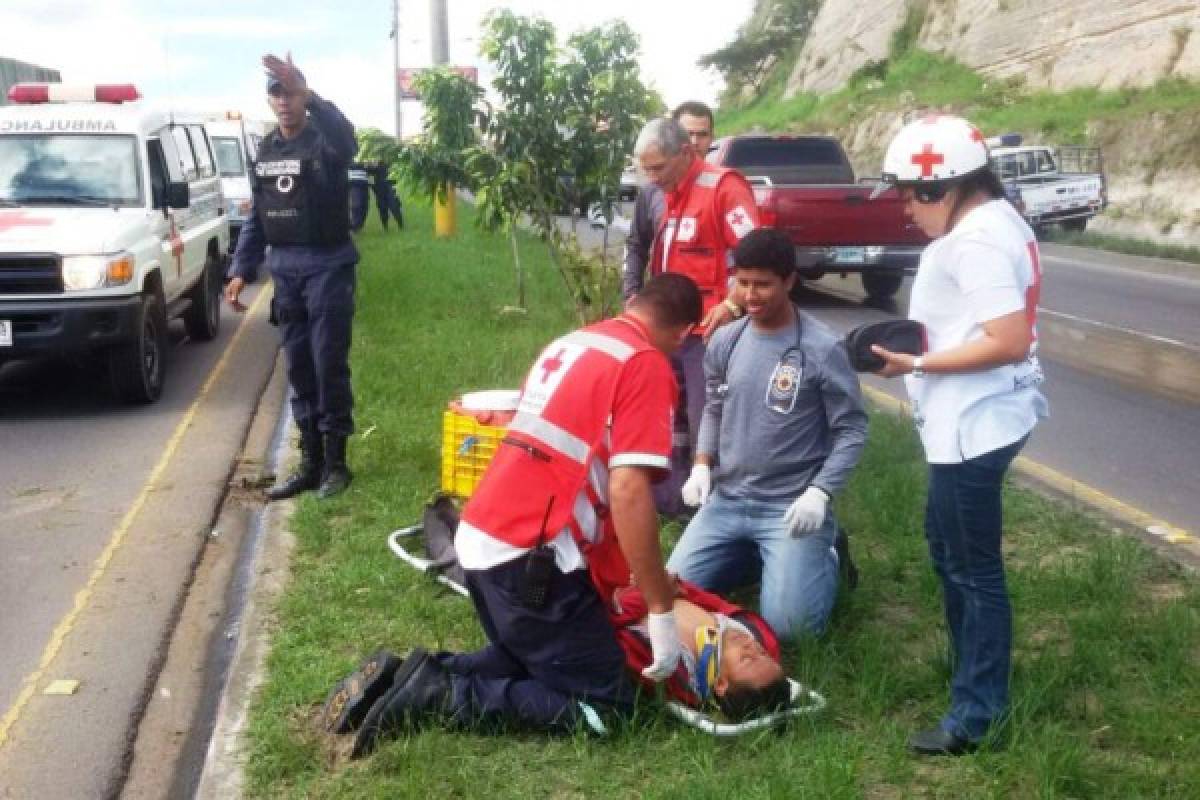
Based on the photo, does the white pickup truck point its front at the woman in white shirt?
no

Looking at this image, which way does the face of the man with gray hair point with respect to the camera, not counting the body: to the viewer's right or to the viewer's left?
to the viewer's left

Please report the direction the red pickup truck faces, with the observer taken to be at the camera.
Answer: facing away from the viewer and to the left of the viewer

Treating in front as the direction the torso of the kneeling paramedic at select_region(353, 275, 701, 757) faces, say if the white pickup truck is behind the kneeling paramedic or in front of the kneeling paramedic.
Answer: in front

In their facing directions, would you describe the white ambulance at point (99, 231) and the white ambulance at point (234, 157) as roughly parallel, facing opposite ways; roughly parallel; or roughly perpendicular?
roughly parallel

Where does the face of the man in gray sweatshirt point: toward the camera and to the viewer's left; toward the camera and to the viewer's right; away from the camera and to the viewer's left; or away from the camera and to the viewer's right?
toward the camera and to the viewer's left

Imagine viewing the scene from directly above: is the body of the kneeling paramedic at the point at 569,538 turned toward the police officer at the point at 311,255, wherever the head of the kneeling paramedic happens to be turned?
no

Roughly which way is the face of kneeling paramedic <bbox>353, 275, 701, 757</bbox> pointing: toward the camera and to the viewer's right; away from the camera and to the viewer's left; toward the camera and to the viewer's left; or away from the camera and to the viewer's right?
away from the camera and to the viewer's right

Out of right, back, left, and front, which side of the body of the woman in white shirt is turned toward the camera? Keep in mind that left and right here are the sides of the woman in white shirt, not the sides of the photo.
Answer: left

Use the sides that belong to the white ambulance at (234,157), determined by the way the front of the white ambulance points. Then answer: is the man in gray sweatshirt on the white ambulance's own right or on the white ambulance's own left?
on the white ambulance's own left

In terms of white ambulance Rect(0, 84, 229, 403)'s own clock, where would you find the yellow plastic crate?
The yellow plastic crate is roughly at 10 o'clock from the white ambulance.

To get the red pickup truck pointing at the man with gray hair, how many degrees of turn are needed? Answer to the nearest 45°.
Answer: approximately 135° to its left

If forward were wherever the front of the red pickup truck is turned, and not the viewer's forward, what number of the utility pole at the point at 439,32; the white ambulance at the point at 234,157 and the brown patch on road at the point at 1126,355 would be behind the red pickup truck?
1

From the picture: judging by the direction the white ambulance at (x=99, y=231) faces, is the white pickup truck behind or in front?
behind

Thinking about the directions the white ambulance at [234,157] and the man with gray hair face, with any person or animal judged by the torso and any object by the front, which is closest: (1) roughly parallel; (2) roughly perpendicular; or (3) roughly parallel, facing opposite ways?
roughly parallel

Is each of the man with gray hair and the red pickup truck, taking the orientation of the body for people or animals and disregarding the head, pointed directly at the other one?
no

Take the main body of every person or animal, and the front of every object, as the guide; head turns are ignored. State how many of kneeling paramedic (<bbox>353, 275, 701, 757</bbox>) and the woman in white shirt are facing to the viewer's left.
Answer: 1

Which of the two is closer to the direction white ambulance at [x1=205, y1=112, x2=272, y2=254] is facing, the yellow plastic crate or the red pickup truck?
the yellow plastic crate

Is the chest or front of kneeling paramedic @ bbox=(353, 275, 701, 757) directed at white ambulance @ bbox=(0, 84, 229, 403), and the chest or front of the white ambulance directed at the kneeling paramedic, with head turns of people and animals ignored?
no

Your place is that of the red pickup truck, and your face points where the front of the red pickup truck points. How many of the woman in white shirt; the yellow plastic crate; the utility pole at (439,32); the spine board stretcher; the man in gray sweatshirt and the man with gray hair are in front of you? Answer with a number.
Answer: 1

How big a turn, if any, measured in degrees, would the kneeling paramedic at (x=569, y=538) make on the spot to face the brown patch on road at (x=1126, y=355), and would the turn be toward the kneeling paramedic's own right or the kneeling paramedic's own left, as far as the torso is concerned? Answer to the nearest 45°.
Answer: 0° — they already face it
